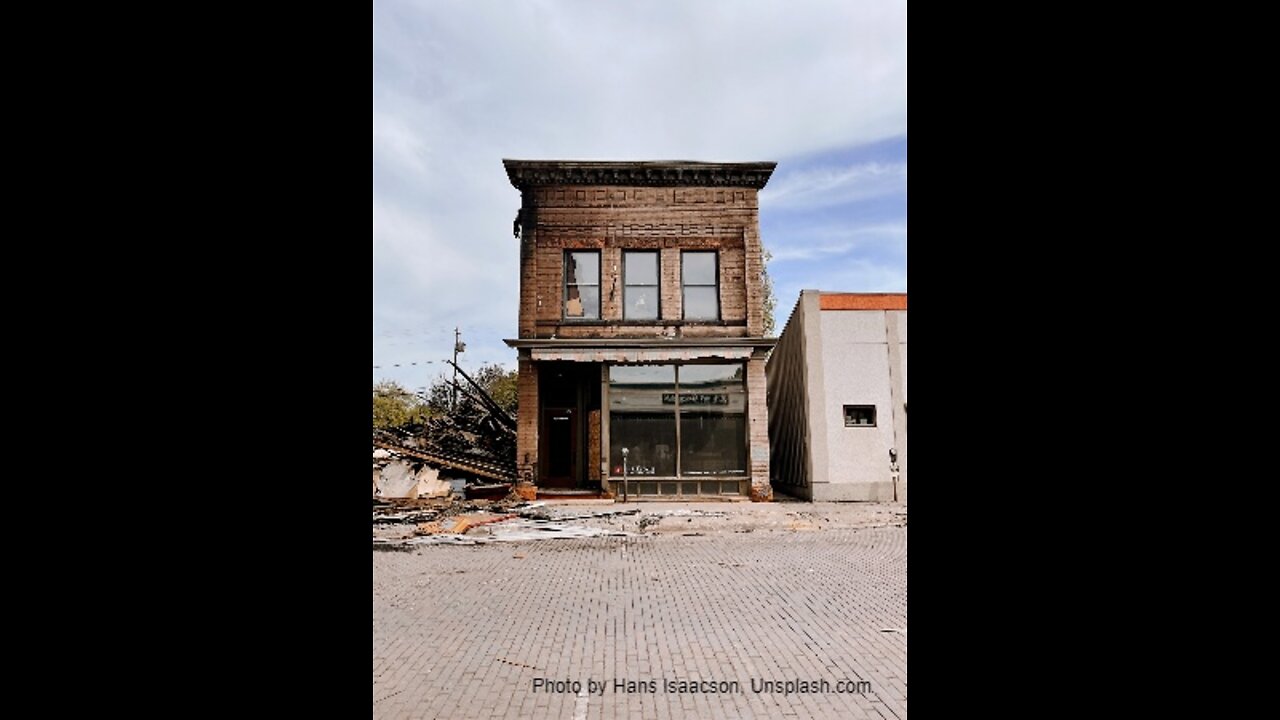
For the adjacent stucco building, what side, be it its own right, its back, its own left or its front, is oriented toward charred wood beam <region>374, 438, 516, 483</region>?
right

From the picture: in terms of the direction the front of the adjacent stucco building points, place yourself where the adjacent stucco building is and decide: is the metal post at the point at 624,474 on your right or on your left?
on your right

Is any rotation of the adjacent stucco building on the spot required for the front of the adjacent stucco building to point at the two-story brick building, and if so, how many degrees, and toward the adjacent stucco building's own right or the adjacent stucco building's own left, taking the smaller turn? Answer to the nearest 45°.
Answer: approximately 90° to the adjacent stucco building's own right

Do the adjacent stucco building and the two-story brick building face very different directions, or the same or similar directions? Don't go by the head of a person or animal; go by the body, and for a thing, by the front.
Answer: same or similar directions

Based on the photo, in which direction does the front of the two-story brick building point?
toward the camera

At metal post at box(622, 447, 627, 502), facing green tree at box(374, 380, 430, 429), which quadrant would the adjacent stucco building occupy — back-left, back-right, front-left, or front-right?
back-right

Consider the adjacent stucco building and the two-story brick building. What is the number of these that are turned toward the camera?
2

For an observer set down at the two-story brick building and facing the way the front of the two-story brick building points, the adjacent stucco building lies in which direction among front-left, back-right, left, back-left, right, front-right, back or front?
left

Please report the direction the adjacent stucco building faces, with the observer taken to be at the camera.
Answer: facing the viewer

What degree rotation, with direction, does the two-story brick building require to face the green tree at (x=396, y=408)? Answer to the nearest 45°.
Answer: approximately 135° to its right

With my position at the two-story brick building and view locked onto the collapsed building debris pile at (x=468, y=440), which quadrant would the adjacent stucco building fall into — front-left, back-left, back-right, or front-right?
back-right
